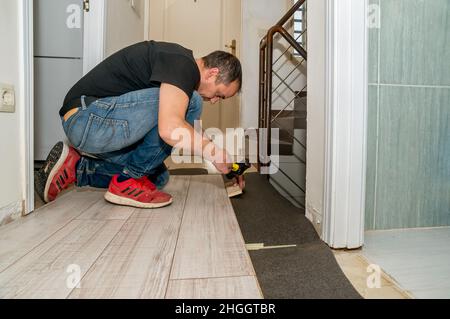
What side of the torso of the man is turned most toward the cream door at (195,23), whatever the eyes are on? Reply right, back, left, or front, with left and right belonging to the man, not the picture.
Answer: left

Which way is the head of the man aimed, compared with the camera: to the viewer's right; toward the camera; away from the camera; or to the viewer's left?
to the viewer's right

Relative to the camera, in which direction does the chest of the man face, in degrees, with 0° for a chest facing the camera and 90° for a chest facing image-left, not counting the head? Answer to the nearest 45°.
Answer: approximately 270°

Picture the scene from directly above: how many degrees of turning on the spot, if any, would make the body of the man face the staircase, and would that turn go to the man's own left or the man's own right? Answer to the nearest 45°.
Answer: approximately 45° to the man's own left
